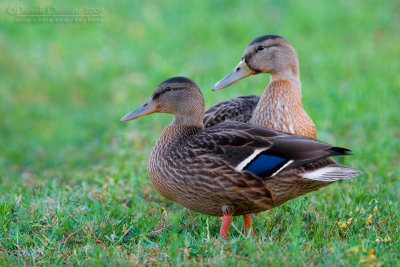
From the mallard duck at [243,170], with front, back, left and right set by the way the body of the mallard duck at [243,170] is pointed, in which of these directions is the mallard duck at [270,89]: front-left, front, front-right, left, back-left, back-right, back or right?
right

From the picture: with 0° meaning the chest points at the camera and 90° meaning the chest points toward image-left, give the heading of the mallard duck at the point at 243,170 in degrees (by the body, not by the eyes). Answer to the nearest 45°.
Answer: approximately 90°
